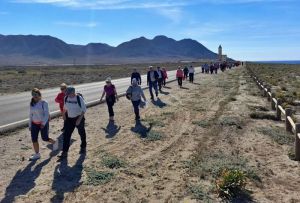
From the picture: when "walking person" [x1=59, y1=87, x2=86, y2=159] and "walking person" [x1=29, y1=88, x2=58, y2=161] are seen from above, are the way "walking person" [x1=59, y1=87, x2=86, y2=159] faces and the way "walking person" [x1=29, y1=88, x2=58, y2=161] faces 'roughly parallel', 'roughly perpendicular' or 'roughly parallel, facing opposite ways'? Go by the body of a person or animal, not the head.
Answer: roughly parallel

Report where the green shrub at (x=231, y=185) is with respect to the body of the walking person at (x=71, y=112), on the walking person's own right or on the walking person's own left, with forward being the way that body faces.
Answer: on the walking person's own left

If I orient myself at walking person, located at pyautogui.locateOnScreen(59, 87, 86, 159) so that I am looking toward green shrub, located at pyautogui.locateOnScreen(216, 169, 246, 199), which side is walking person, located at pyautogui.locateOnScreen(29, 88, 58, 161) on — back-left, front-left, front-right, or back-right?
back-right

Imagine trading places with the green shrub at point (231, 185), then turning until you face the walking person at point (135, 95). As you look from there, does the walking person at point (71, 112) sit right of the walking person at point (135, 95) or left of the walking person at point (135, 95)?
left

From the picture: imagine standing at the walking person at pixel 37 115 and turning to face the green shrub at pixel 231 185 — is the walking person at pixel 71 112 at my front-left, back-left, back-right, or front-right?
front-left
